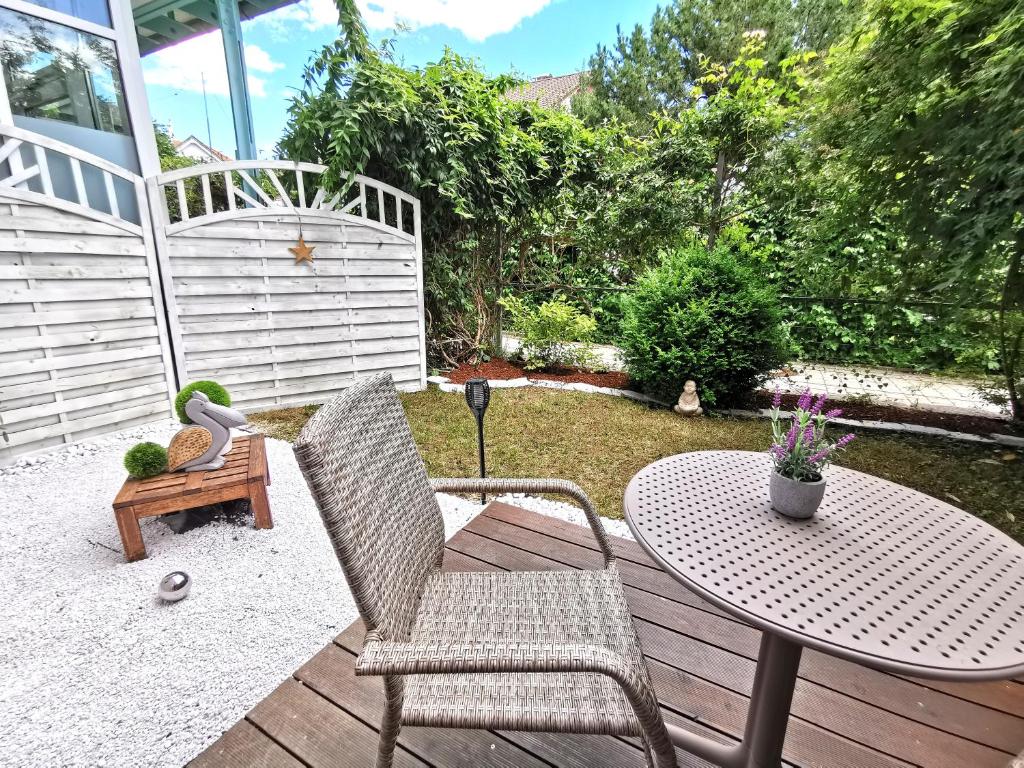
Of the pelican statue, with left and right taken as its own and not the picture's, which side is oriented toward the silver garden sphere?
right

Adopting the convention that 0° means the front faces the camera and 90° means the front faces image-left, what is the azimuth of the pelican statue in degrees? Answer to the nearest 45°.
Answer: approximately 270°

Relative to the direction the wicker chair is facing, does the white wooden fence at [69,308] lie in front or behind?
behind

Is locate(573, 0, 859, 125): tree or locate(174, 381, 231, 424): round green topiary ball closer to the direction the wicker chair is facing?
the tree

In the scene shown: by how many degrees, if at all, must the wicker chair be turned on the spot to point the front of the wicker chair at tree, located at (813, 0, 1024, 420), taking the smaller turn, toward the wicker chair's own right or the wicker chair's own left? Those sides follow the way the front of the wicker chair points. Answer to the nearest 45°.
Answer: approximately 45° to the wicker chair's own left

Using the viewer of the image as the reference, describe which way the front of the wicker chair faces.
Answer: facing to the right of the viewer

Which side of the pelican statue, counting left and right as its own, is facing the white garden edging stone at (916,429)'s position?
front

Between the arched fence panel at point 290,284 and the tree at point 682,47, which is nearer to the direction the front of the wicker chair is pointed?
the tree

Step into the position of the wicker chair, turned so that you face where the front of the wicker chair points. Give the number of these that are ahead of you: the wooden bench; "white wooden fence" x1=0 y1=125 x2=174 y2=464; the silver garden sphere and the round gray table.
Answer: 1

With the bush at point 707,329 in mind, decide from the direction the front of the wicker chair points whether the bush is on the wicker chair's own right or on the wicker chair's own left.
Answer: on the wicker chair's own left

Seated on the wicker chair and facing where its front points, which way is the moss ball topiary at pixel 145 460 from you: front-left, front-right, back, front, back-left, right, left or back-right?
back-left
